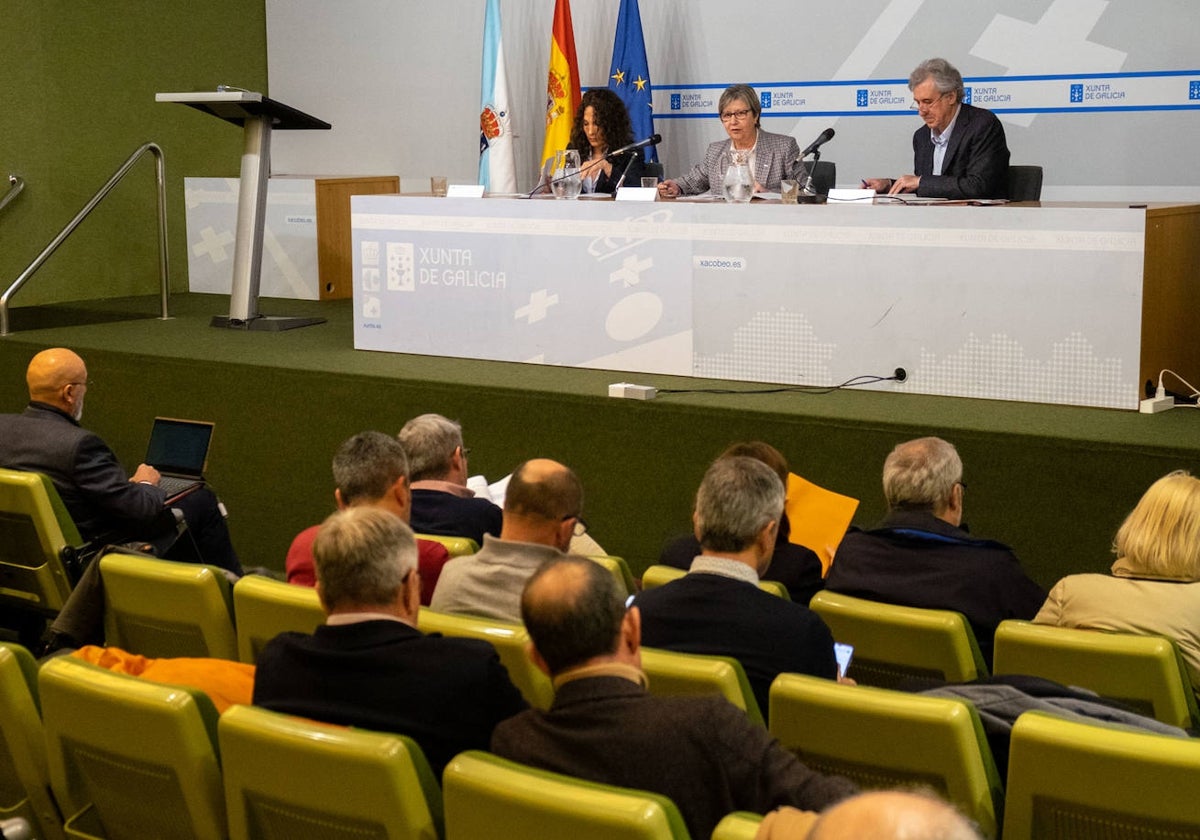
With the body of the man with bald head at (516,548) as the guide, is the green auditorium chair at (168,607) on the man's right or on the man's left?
on the man's left

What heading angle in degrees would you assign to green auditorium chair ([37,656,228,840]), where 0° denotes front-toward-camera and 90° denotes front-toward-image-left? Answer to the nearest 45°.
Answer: approximately 225°

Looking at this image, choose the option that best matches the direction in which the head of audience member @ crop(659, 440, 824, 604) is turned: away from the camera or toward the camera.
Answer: away from the camera

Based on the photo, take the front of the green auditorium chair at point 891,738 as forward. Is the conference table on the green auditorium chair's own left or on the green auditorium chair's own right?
on the green auditorium chair's own left

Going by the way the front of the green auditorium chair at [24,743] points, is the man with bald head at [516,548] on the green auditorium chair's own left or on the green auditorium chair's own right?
on the green auditorium chair's own right

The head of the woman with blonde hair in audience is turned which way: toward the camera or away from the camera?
away from the camera

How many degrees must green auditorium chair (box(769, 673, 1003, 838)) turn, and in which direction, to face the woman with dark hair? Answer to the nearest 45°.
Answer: approximately 45° to its left

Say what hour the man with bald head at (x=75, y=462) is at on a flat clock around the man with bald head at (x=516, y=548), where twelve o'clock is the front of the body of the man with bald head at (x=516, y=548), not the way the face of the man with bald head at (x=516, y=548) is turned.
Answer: the man with bald head at (x=75, y=462) is roughly at 9 o'clock from the man with bald head at (x=516, y=548).

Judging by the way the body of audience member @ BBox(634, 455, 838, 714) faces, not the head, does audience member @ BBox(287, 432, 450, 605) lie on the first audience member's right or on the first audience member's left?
on the first audience member's left

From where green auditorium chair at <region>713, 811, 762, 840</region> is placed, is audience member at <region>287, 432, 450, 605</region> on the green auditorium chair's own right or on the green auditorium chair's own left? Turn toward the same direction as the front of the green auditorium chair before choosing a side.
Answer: on the green auditorium chair's own left

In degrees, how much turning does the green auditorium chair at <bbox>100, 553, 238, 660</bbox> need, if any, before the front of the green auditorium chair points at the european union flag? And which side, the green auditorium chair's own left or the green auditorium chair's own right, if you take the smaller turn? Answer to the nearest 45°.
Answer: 0° — it already faces it
